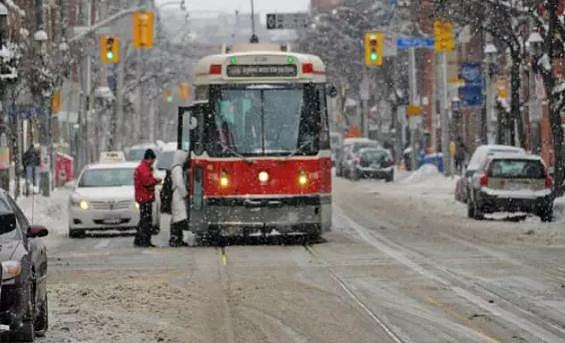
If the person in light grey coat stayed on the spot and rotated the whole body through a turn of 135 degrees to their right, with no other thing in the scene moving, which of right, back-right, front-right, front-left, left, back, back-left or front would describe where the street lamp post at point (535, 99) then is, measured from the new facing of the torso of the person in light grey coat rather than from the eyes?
back

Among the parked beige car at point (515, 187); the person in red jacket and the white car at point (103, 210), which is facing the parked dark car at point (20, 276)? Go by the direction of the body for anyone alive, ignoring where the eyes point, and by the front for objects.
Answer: the white car

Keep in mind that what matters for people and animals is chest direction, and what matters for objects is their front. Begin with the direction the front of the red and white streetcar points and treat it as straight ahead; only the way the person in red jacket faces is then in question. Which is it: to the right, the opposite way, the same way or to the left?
to the left

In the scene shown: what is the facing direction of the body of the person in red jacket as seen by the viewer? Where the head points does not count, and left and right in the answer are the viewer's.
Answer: facing to the right of the viewer

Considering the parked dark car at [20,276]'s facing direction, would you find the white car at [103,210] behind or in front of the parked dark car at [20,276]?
behind

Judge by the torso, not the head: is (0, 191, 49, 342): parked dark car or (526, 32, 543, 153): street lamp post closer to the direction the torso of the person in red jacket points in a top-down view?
the street lamp post

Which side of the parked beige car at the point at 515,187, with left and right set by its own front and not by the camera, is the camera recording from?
back

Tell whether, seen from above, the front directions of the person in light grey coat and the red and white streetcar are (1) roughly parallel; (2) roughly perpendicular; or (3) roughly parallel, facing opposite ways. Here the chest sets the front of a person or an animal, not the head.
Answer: roughly perpendicular

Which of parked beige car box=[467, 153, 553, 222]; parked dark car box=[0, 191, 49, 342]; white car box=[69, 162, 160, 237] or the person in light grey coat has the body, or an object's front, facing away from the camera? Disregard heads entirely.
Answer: parked beige car box=[467, 153, 553, 222]

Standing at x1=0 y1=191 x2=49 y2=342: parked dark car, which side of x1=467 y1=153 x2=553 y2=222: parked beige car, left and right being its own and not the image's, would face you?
back

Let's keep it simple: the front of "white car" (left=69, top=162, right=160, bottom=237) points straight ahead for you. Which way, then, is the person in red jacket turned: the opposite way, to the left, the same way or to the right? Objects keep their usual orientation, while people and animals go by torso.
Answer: to the left

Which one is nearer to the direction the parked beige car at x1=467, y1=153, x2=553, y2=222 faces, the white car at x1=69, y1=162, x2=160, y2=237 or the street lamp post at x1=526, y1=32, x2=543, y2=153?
the street lamp post

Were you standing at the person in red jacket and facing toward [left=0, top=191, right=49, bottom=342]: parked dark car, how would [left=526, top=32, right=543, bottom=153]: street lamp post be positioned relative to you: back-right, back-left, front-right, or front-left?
back-left

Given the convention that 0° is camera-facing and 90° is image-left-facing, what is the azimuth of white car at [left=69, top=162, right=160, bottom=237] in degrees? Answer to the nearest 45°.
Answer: approximately 0°

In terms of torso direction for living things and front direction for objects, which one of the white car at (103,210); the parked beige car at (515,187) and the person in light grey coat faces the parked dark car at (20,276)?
the white car

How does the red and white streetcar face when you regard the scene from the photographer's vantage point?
facing the viewer
